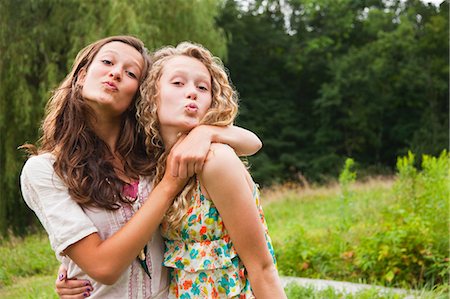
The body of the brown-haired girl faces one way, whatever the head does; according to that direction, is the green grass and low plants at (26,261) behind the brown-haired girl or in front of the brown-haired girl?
behind

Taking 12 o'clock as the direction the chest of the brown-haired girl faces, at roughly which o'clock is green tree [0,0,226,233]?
The green tree is roughly at 7 o'clock from the brown-haired girl.

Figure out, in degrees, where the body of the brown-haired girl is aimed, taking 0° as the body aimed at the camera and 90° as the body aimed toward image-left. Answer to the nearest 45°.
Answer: approximately 315°
